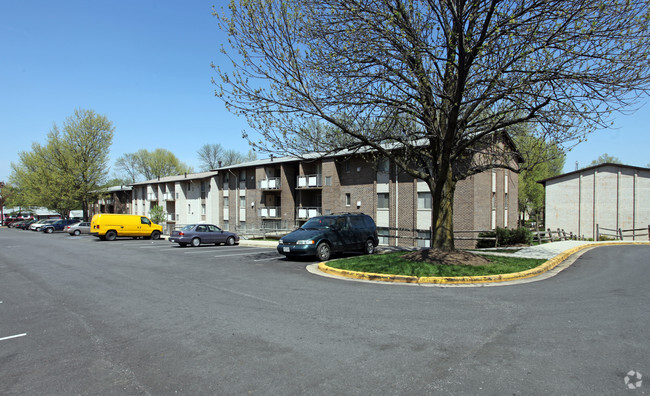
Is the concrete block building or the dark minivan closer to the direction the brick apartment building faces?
the dark minivan

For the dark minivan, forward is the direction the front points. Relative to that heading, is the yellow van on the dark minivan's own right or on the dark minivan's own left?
on the dark minivan's own right

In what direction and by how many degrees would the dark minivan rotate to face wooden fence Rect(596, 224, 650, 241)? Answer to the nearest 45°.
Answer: approximately 180°

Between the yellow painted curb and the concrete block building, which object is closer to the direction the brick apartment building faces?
the yellow painted curb

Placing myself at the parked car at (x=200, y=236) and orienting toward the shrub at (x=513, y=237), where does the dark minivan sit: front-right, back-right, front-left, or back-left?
front-right

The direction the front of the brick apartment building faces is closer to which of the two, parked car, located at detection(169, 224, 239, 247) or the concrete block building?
the parked car

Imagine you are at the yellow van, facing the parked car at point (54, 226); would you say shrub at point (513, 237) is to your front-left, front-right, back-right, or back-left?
back-right

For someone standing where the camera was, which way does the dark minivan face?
facing the viewer and to the left of the viewer

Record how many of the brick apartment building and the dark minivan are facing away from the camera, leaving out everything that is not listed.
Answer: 0
